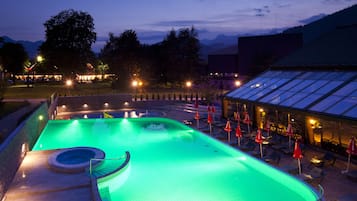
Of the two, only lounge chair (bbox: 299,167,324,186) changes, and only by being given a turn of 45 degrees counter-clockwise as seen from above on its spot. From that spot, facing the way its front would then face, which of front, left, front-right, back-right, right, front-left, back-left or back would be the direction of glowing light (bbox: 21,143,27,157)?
front-right

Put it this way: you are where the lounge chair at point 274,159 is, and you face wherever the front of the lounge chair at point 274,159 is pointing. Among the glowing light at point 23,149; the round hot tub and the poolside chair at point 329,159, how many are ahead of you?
2

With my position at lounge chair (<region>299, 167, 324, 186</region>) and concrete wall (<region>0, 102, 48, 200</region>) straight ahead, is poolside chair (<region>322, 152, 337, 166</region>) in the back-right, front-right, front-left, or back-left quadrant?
back-right

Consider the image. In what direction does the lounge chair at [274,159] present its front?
to the viewer's left

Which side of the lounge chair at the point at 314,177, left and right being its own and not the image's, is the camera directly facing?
left

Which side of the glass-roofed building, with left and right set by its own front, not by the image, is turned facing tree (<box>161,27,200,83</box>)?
right

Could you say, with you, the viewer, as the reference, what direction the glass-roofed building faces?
facing the viewer and to the left of the viewer

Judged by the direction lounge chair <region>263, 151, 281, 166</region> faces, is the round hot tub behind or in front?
in front

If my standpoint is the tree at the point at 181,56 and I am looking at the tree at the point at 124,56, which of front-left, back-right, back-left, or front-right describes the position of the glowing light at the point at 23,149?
front-left

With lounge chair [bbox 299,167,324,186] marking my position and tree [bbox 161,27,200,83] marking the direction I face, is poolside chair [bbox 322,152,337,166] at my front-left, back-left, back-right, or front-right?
front-right

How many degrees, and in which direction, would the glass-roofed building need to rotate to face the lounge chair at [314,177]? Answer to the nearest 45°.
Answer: approximately 45° to its left

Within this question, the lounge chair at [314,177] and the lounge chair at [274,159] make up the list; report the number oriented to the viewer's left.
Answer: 2

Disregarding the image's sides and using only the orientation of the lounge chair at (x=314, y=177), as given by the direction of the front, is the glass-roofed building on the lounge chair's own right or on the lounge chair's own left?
on the lounge chair's own right

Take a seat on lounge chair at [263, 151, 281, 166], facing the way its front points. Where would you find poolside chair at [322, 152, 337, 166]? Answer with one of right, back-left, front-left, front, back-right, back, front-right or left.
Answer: back

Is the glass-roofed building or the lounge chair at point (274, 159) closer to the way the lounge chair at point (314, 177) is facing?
the lounge chair

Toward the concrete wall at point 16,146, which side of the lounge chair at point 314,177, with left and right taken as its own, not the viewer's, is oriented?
front
